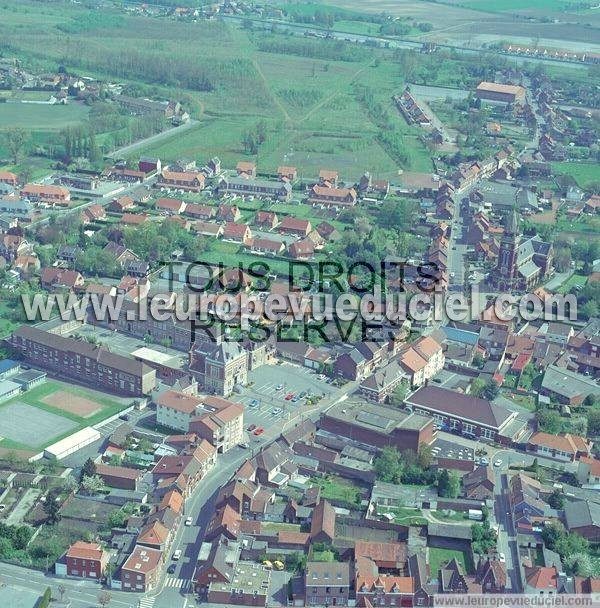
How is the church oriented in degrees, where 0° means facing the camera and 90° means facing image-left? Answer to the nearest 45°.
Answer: approximately 45°

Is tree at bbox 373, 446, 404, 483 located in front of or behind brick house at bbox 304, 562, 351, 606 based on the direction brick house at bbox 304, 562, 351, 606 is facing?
behind

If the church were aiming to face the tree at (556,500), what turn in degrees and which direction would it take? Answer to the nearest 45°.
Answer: approximately 45° to its left

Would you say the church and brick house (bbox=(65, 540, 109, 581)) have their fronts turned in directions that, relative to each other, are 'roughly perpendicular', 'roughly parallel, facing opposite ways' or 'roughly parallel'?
roughly perpendicular

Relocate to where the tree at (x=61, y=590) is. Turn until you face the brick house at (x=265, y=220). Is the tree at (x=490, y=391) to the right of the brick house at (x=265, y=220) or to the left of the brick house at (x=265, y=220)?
right

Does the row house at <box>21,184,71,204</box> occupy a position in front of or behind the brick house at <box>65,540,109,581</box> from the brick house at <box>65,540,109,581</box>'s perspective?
behind

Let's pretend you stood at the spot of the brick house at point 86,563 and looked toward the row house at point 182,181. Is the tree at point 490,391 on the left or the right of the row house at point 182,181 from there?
right

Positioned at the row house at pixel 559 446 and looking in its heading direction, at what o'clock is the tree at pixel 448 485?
The tree is roughly at 1 o'clock from the row house.

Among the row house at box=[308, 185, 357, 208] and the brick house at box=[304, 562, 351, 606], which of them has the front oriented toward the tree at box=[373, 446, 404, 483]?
the row house

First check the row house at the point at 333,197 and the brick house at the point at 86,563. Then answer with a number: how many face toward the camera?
2

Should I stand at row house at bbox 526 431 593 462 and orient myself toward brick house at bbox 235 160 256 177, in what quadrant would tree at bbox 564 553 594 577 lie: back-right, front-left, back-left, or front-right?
back-left

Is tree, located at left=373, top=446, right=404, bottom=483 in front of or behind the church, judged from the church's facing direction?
in front

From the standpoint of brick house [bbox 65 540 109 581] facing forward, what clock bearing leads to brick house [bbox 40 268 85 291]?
brick house [bbox 40 268 85 291] is roughly at 6 o'clock from brick house [bbox 65 540 109 581].
